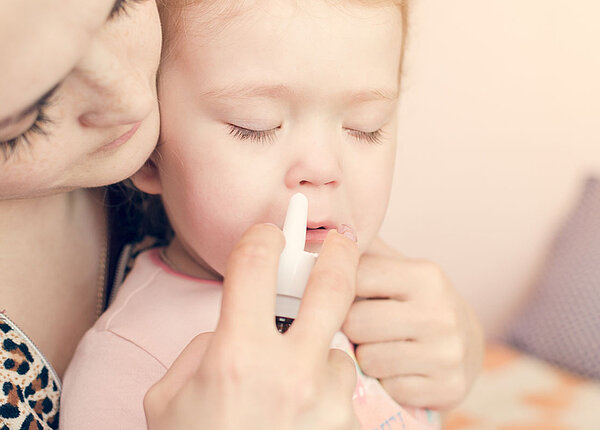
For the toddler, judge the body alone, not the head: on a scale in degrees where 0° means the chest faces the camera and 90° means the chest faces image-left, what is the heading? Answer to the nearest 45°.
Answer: approximately 315°

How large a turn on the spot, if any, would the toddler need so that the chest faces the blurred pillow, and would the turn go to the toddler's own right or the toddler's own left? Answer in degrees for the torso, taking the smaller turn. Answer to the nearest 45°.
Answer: approximately 90° to the toddler's own left
